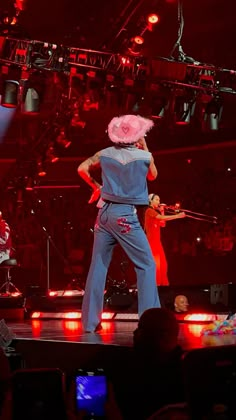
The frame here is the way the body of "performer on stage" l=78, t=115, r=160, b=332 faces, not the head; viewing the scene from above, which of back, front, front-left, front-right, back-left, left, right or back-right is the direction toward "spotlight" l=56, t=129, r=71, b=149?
front

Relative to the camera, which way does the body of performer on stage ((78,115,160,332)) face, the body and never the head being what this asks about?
away from the camera

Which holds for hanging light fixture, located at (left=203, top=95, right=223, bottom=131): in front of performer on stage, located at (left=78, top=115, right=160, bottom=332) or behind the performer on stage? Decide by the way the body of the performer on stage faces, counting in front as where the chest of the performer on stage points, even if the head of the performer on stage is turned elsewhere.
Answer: in front

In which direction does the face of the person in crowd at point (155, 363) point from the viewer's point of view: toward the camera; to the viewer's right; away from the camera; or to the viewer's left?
away from the camera

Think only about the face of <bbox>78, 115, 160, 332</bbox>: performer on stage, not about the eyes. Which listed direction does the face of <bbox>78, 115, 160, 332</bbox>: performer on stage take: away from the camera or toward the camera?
away from the camera

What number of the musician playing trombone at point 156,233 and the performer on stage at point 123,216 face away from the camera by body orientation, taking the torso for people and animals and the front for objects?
1

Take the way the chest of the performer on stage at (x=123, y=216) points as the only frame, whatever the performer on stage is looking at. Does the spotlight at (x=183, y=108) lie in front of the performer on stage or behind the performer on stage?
in front

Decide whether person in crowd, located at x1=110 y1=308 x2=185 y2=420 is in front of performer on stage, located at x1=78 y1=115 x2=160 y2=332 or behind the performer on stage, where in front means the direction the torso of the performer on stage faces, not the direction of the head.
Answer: behind

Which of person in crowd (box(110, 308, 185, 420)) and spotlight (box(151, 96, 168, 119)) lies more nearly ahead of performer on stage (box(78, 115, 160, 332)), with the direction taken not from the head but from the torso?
the spotlight
